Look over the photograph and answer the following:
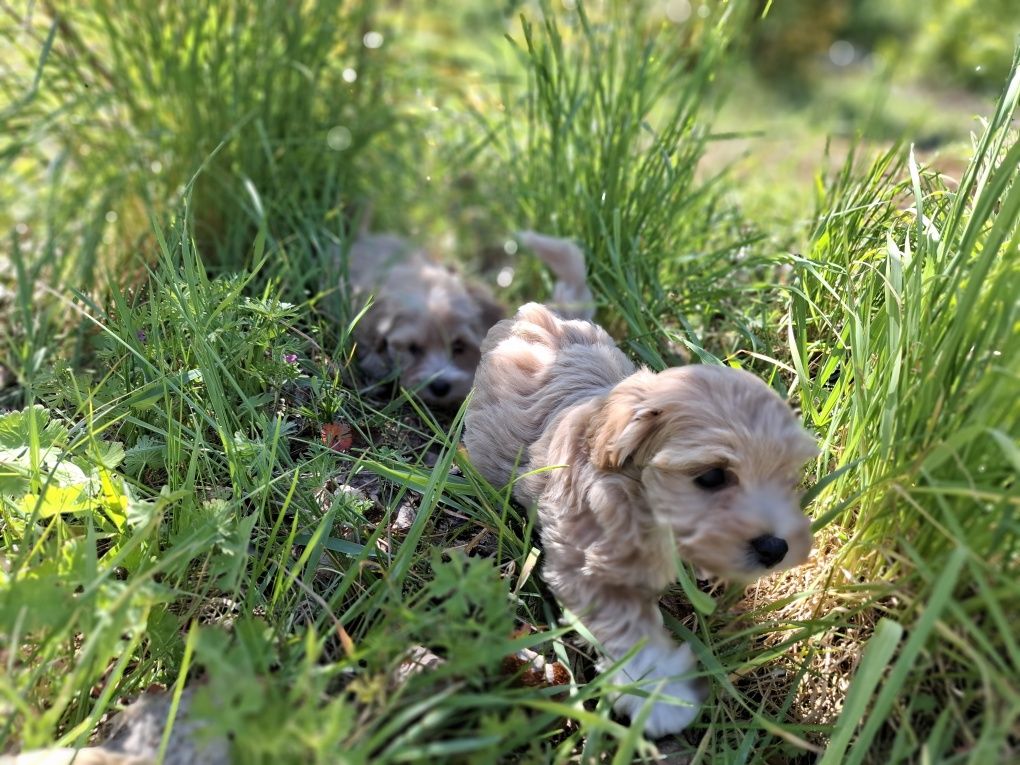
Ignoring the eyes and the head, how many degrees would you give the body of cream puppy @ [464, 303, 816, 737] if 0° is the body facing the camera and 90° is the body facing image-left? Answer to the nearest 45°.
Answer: approximately 315°

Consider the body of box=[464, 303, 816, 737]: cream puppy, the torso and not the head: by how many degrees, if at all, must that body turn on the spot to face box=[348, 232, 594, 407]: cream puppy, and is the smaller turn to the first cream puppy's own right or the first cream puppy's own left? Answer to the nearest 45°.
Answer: approximately 180°
